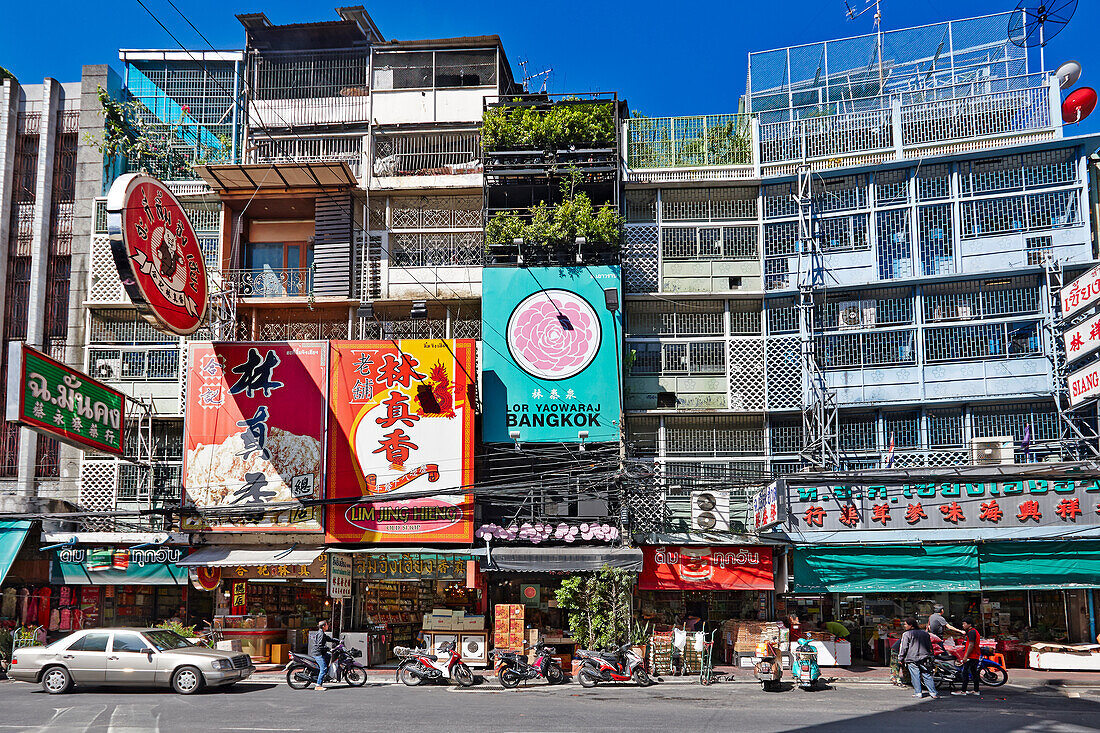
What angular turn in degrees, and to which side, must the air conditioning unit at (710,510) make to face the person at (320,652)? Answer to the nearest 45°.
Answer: approximately 45° to its right

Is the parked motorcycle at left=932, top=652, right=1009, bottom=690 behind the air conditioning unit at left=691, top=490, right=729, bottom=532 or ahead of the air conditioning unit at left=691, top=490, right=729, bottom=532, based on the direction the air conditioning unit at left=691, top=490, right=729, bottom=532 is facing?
ahead

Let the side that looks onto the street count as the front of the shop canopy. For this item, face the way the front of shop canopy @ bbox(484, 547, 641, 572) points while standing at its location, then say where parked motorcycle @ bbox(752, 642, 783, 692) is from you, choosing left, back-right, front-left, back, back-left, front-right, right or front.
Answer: front-left
